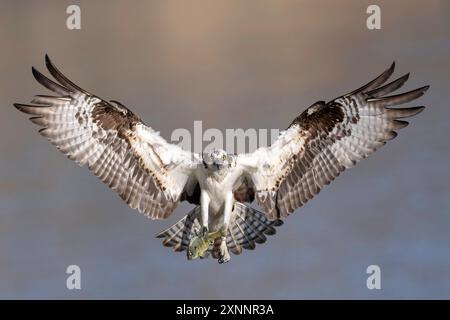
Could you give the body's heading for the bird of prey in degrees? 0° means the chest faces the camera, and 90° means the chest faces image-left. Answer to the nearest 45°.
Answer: approximately 0°
